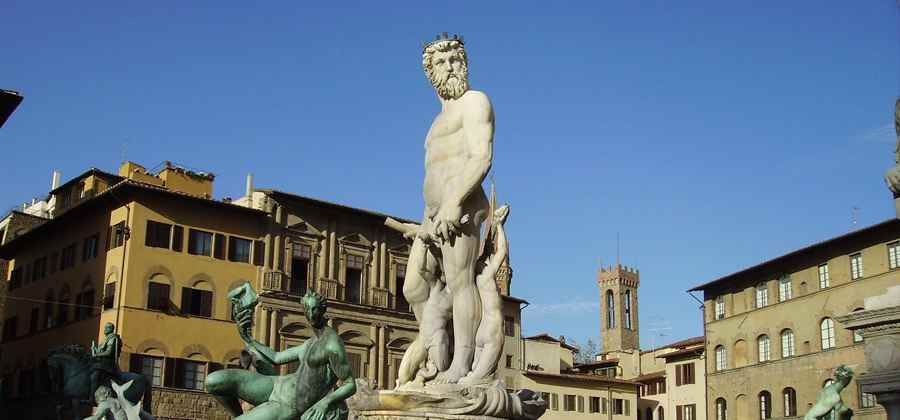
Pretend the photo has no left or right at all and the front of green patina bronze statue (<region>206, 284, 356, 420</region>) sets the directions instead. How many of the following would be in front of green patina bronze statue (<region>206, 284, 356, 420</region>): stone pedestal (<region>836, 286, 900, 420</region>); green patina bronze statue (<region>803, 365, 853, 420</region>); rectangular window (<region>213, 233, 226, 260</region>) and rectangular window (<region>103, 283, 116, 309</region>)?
0

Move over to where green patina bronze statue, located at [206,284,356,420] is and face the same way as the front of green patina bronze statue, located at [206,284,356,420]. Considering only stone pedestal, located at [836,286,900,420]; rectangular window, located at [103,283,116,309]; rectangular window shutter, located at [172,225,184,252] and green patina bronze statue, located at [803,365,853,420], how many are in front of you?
0

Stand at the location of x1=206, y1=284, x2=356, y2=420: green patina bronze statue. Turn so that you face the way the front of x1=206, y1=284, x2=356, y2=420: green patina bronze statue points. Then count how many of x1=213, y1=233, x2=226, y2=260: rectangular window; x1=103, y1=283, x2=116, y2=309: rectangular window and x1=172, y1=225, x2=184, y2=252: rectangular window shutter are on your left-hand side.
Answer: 0

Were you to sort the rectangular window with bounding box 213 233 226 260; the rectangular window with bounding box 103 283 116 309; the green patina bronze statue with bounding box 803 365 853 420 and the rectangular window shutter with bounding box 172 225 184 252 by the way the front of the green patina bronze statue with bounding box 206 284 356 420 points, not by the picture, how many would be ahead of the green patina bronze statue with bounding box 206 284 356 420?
0

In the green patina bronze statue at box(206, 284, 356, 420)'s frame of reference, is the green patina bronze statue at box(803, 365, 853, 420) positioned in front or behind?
behind

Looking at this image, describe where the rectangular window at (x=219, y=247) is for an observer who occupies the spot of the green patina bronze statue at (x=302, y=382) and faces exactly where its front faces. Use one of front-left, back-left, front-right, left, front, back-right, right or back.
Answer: back-right

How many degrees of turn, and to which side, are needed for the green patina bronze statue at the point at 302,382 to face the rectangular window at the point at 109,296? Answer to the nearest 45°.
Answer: approximately 135° to its right

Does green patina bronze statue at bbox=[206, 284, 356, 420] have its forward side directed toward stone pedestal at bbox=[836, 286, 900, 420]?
no

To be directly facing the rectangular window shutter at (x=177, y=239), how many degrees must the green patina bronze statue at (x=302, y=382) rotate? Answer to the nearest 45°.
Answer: approximately 135° to its right

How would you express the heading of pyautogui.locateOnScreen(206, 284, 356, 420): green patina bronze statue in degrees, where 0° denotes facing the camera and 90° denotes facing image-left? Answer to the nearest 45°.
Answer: approximately 45°
